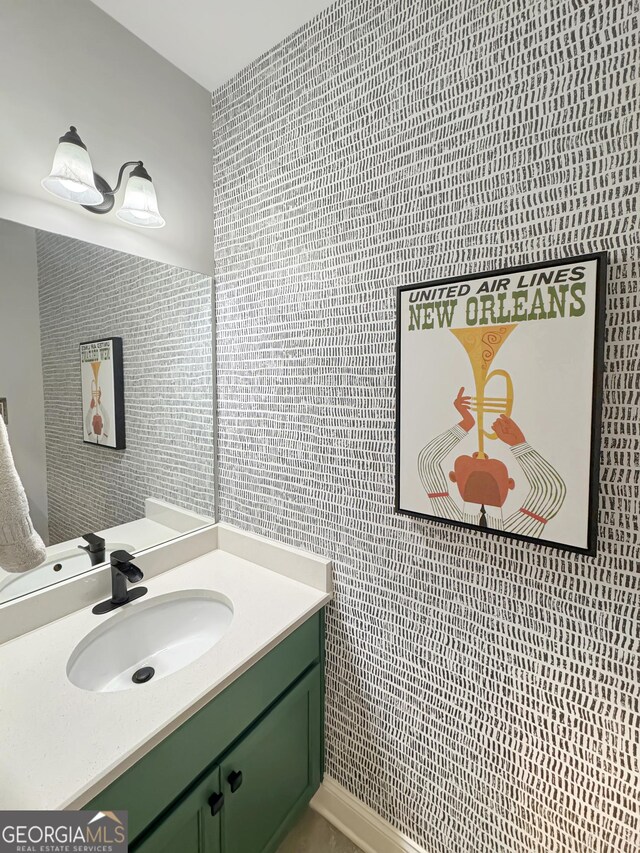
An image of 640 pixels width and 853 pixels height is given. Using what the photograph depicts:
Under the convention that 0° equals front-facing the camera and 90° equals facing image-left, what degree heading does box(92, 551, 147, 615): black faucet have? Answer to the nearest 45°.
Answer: approximately 315°

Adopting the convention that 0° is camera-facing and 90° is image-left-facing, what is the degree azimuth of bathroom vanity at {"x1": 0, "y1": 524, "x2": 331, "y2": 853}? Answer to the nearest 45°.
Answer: approximately 315°
